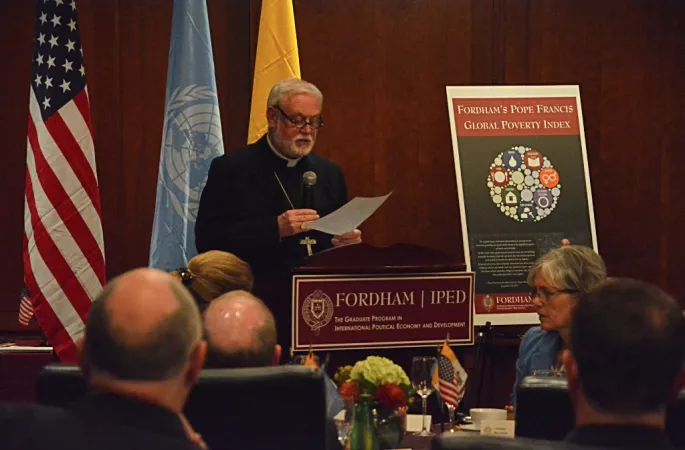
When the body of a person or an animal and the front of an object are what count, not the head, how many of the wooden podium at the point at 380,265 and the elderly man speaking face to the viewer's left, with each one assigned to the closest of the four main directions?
0

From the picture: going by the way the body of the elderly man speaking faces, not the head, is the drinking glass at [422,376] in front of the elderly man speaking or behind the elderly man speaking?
in front

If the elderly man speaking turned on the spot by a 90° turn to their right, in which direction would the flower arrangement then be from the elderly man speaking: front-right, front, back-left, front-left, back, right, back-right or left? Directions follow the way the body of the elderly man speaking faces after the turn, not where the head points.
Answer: front-left

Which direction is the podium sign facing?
toward the camera

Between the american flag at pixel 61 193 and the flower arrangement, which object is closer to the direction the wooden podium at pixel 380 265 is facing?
the flower arrangement

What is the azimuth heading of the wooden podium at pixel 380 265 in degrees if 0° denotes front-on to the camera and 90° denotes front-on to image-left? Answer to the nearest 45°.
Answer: approximately 0°

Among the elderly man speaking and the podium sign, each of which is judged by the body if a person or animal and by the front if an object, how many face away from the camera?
0

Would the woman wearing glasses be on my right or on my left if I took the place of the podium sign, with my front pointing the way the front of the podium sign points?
on my left

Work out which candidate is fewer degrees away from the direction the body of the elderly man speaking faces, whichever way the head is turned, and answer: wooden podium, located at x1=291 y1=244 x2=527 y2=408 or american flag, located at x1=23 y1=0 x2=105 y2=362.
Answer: the wooden podium

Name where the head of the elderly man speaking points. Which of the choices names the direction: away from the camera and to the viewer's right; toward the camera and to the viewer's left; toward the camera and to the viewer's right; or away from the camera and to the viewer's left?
toward the camera and to the viewer's right

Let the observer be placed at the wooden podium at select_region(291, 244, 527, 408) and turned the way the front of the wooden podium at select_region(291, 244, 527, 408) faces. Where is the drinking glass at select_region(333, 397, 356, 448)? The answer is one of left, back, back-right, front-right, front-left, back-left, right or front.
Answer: front

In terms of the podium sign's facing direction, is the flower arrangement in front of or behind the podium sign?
in front

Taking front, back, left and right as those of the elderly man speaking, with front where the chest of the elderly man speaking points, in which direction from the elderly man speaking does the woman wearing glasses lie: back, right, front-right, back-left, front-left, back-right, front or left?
front

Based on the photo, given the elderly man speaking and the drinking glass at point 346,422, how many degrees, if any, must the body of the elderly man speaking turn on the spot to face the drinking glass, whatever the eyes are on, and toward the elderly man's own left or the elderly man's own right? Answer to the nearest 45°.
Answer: approximately 45° to the elderly man's own right

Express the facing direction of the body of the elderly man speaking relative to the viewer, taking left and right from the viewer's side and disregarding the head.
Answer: facing the viewer and to the right of the viewer
